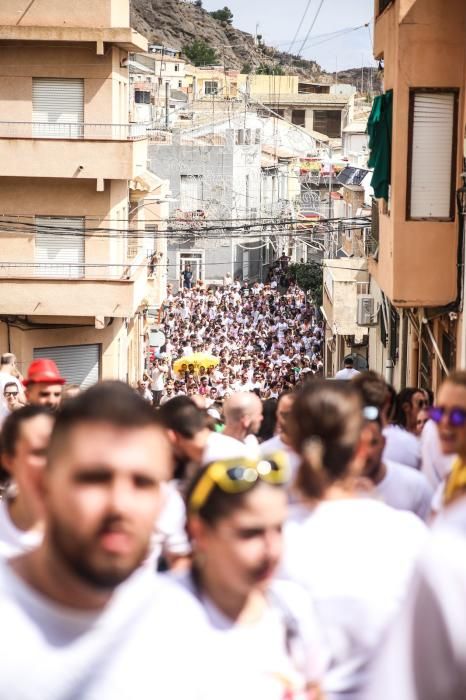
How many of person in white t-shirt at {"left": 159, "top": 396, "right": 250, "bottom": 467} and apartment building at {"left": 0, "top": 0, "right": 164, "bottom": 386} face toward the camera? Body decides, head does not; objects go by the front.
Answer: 1

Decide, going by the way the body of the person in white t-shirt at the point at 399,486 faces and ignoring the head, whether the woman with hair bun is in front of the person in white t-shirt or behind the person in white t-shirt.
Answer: in front

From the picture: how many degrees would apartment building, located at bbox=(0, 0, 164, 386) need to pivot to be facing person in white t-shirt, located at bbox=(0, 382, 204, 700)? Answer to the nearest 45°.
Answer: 0° — it already faces them

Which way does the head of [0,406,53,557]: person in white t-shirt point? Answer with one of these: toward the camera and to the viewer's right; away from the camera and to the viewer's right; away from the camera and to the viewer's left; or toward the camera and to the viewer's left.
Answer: toward the camera and to the viewer's right

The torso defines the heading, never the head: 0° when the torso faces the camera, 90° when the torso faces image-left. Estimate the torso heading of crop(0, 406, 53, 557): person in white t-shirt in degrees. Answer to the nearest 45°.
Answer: approximately 315°

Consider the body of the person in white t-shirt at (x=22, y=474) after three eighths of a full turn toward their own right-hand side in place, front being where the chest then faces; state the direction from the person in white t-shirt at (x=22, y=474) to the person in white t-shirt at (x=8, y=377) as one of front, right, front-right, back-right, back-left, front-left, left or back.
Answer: right

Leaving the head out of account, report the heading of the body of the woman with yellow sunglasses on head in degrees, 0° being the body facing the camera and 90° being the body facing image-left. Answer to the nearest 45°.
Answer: approximately 315°

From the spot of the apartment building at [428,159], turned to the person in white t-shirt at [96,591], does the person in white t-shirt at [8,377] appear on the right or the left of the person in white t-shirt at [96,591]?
right
